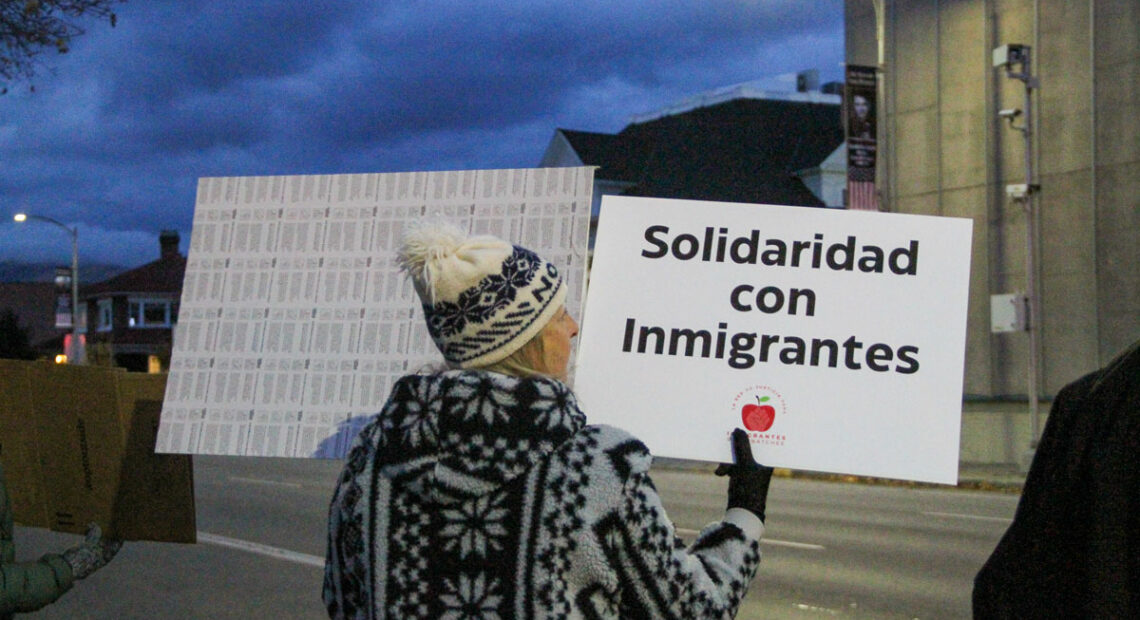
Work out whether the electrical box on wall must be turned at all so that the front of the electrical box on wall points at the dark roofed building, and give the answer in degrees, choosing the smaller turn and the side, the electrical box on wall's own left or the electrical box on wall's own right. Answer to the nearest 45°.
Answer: approximately 90° to the electrical box on wall's own right

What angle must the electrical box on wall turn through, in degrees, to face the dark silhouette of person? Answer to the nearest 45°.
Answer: approximately 45° to its left

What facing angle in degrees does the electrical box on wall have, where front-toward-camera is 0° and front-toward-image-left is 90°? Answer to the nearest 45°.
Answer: approximately 45°

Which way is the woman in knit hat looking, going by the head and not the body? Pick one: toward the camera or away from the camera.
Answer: away from the camera

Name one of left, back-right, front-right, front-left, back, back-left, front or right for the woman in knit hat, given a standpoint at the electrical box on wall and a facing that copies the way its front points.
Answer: front-left

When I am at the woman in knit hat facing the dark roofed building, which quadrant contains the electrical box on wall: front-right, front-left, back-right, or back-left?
front-right
